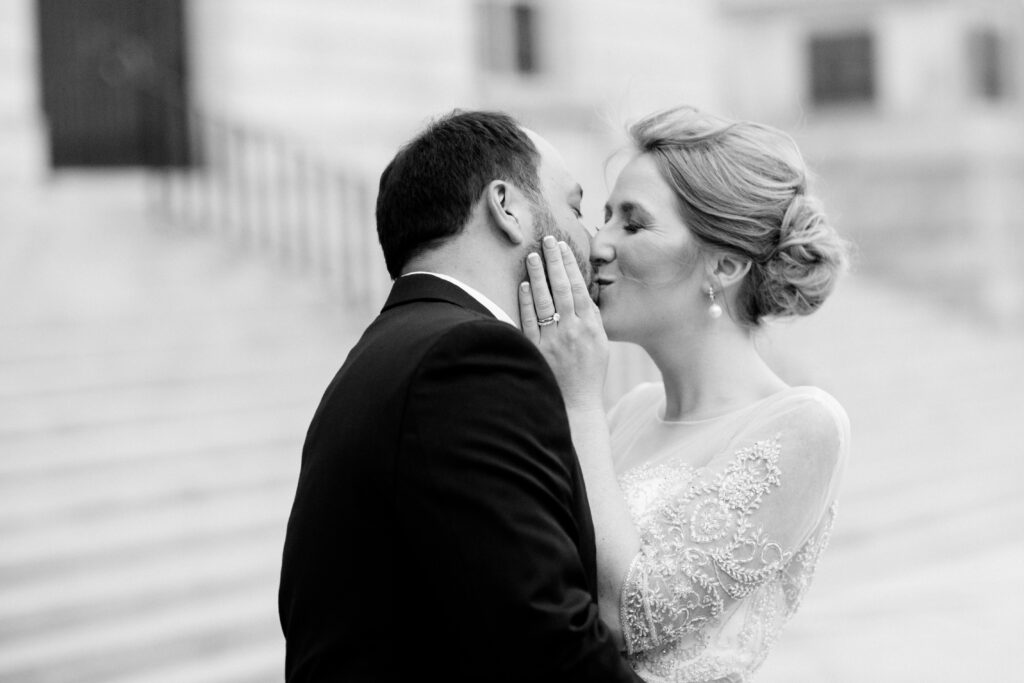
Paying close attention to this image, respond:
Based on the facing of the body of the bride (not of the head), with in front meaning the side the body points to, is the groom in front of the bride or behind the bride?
in front

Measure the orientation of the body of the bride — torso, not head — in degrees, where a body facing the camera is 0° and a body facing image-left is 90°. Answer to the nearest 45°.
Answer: approximately 45°

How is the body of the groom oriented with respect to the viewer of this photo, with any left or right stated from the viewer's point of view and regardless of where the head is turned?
facing away from the viewer and to the right of the viewer

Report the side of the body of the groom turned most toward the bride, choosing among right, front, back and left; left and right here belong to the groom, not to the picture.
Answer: front

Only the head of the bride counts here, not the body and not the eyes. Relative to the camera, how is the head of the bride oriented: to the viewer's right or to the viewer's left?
to the viewer's left

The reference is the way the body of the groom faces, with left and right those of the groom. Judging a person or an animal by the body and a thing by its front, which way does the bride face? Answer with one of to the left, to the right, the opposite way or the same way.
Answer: the opposite way
